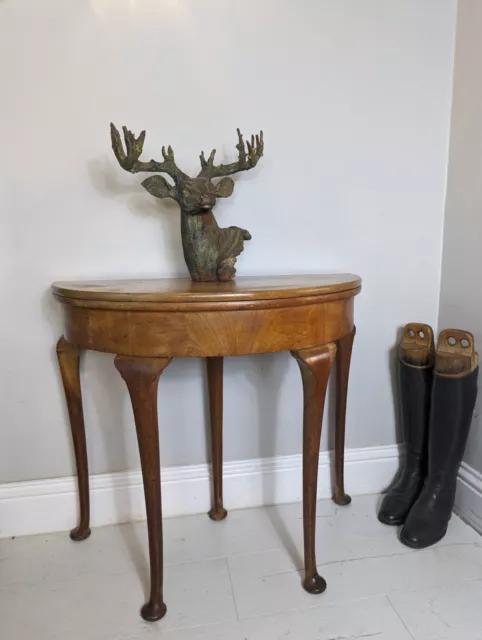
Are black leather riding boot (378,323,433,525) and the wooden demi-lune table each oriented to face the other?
no

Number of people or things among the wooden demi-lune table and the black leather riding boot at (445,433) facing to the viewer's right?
0

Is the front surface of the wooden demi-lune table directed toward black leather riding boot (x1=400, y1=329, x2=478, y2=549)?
no

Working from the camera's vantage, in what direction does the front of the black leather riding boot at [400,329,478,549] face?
facing the viewer and to the left of the viewer

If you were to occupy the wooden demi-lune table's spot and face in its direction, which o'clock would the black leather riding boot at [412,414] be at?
The black leather riding boot is roughly at 8 o'clock from the wooden demi-lune table.

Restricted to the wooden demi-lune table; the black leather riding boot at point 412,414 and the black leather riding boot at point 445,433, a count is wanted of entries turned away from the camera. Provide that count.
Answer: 0

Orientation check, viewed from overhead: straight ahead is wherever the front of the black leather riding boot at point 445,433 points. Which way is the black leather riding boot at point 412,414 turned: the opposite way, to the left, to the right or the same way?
the same way

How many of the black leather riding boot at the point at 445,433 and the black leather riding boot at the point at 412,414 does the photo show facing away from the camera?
0

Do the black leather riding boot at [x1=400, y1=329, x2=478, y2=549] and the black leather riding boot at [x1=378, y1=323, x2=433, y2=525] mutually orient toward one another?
no

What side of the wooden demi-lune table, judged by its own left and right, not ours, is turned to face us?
front
